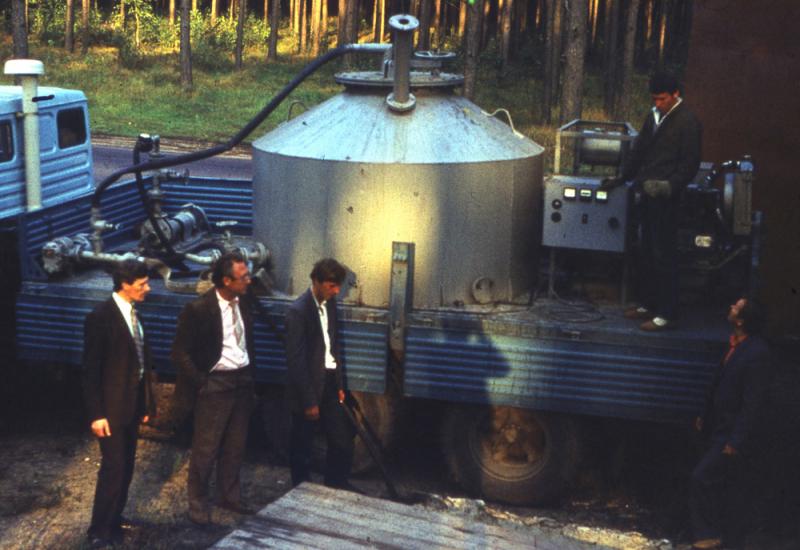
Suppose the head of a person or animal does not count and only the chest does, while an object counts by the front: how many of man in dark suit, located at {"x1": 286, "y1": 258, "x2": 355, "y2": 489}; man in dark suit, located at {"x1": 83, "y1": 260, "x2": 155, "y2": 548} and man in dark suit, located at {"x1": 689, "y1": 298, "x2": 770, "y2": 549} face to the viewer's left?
1

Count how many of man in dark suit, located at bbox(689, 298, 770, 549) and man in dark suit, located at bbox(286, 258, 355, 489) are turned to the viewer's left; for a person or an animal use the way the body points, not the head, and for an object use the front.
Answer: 1

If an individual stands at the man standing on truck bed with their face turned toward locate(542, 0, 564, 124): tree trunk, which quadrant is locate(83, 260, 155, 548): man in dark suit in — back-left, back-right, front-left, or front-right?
back-left

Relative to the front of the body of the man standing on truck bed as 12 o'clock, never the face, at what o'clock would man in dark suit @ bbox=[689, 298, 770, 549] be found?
The man in dark suit is roughly at 10 o'clock from the man standing on truck bed.

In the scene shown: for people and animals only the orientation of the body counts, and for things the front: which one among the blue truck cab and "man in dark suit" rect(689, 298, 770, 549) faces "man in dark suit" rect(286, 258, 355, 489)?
"man in dark suit" rect(689, 298, 770, 549)

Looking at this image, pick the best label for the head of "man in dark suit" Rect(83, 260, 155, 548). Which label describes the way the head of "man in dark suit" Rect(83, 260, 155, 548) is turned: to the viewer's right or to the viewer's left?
to the viewer's right

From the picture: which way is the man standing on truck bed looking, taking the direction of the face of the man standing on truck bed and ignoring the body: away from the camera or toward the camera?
toward the camera

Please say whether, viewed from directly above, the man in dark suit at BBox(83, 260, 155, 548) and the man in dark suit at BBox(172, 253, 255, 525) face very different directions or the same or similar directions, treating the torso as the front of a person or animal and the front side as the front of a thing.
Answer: same or similar directions

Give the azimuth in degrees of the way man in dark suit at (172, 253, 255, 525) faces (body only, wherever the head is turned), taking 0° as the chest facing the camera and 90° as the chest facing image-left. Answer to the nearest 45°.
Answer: approximately 315°

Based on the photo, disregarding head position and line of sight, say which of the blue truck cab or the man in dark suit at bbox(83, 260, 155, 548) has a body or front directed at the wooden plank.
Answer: the man in dark suit

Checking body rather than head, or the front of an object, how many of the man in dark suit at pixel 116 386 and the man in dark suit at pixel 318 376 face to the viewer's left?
0

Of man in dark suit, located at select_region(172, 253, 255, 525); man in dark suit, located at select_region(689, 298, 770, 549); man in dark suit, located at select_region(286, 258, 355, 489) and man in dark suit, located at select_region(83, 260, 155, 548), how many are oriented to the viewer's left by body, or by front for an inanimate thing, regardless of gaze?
1

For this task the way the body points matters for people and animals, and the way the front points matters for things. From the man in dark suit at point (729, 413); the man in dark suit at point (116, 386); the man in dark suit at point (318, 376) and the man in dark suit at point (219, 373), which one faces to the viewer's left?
the man in dark suit at point (729, 413)

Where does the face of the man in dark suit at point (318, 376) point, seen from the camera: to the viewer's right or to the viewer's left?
to the viewer's right

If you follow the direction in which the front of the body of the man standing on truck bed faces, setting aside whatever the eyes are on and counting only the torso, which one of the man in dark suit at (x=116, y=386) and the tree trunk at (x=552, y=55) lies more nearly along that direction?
the man in dark suit

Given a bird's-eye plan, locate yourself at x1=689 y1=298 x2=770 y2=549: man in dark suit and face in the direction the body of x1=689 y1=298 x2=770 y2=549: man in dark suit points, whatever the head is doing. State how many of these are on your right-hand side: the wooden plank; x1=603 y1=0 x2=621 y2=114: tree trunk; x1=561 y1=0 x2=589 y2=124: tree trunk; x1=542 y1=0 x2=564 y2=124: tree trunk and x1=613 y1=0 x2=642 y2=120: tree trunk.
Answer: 4

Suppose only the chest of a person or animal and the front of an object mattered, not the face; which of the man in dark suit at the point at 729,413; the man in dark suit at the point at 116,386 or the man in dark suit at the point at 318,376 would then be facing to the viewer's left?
the man in dark suit at the point at 729,413

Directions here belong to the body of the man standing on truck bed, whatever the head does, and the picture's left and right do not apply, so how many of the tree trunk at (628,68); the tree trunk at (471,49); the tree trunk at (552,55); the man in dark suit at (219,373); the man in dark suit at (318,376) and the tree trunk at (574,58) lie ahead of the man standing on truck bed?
2

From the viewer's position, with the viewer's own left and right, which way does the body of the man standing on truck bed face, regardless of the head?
facing the viewer and to the left of the viewer

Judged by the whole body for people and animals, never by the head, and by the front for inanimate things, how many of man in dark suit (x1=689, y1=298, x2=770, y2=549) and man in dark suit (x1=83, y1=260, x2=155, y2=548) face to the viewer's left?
1
